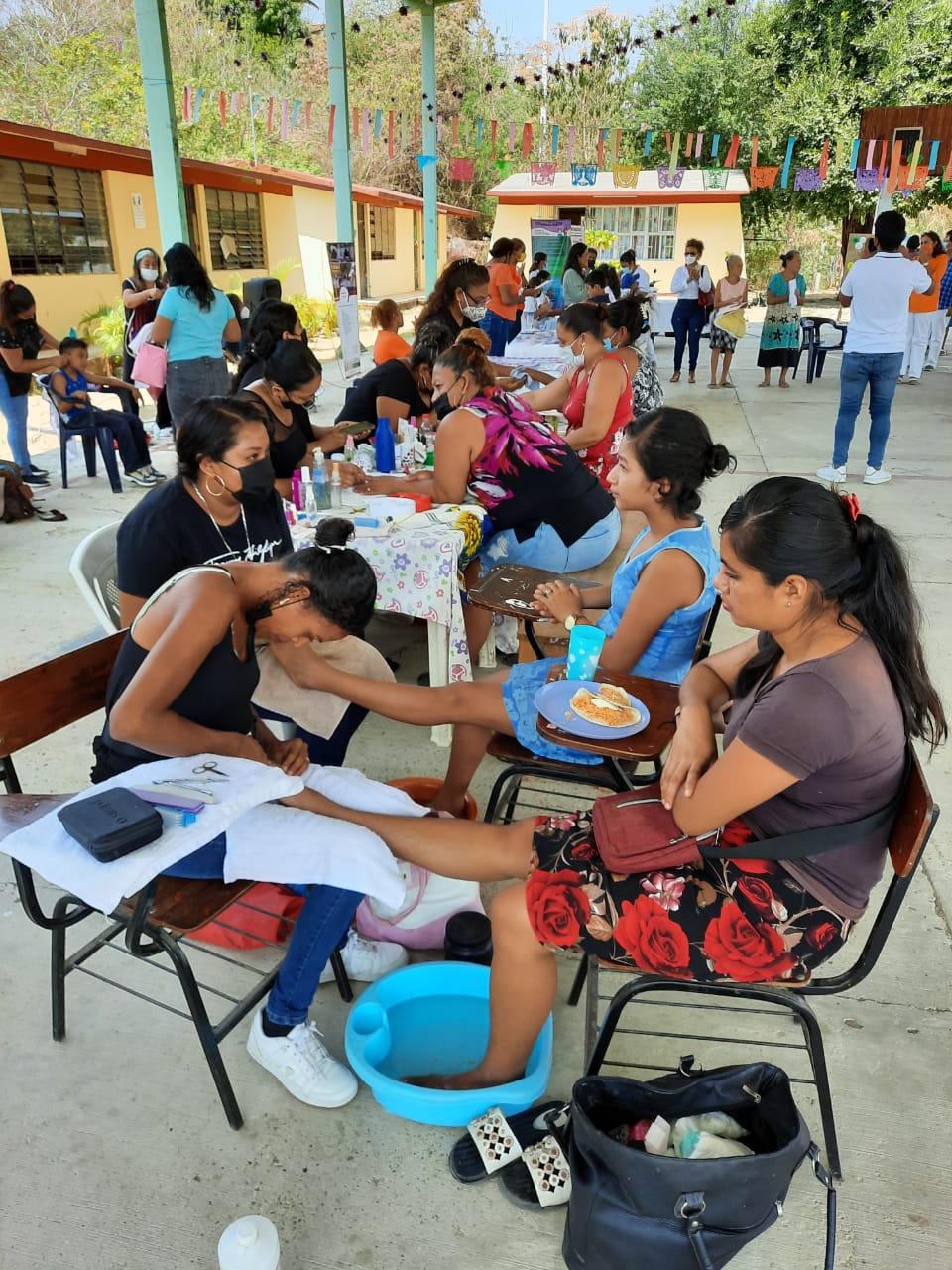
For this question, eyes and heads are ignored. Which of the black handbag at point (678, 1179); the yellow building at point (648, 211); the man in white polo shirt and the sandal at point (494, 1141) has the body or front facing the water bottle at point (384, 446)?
the yellow building

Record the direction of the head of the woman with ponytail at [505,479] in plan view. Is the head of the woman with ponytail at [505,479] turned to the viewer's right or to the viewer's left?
to the viewer's left

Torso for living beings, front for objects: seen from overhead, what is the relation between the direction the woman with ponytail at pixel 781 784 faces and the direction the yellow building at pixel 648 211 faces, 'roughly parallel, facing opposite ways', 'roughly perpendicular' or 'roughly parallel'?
roughly perpendicular

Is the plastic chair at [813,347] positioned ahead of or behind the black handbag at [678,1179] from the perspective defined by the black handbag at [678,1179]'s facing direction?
behind

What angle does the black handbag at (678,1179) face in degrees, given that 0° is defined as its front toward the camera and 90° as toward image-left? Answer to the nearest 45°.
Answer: approximately 0°

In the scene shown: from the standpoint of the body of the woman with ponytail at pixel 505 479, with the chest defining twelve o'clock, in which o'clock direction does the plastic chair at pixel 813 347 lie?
The plastic chair is roughly at 4 o'clock from the woman with ponytail.

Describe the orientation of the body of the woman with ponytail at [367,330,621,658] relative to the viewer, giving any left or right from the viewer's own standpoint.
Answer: facing to the left of the viewer

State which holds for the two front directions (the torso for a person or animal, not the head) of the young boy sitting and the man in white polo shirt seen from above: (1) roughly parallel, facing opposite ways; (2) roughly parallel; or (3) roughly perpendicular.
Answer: roughly perpendicular

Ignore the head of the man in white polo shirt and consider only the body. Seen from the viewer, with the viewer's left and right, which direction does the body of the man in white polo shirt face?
facing away from the viewer

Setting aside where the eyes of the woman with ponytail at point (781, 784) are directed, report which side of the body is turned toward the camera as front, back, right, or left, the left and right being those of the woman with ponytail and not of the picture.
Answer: left

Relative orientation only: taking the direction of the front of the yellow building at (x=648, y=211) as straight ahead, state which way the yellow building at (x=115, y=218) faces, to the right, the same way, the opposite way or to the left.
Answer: to the left
